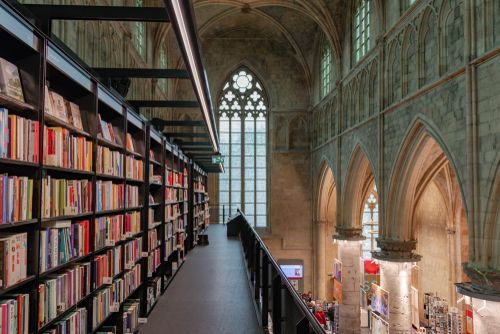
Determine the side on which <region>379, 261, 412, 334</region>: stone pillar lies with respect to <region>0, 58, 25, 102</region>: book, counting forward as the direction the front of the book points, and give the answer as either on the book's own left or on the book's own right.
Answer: on the book's own left

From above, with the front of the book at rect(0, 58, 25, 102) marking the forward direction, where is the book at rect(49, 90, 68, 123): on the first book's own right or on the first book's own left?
on the first book's own left

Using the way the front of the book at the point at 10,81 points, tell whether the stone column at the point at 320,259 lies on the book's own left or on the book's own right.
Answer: on the book's own left

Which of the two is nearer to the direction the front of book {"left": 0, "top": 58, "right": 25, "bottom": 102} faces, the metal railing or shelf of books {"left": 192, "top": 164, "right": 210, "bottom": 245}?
the metal railing

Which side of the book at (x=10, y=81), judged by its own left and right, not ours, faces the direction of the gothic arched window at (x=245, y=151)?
left

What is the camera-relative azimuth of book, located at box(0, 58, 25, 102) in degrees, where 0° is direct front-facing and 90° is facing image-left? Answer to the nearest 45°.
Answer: approximately 315°

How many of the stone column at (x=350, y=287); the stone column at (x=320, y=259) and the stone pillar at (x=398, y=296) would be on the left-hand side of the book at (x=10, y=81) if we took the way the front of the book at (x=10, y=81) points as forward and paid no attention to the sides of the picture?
3
